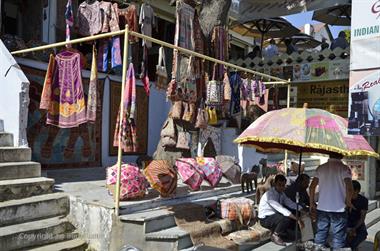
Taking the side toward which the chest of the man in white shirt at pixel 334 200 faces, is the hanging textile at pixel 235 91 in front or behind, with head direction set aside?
in front

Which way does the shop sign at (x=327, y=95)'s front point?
toward the camera

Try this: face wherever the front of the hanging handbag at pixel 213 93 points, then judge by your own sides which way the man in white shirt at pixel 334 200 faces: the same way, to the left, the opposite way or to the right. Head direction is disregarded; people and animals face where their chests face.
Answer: the opposite way

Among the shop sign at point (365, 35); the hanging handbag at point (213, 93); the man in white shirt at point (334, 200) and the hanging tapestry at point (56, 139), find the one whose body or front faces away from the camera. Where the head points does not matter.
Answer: the man in white shirt

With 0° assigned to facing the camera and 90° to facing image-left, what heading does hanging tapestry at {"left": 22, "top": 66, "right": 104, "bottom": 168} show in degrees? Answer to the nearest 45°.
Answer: approximately 0°

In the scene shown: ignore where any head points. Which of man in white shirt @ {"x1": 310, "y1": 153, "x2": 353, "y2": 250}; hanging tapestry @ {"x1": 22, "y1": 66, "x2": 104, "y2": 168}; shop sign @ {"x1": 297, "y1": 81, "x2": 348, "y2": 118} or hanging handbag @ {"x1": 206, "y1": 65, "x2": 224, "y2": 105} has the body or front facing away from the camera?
the man in white shirt

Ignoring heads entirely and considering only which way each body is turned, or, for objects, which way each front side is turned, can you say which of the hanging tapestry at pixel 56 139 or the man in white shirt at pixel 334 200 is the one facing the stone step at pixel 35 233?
the hanging tapestry

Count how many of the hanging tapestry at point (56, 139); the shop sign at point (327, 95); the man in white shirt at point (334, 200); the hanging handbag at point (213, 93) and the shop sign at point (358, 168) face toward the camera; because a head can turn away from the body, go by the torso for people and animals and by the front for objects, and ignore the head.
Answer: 4

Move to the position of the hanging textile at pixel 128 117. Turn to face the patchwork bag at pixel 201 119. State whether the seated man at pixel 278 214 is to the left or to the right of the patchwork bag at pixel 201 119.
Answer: right

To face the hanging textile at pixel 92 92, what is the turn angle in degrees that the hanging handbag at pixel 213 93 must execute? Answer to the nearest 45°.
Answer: approximately 45° to its right

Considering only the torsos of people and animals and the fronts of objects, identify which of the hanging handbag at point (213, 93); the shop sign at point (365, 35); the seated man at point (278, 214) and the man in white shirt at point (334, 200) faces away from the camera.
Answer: the man in white shirt

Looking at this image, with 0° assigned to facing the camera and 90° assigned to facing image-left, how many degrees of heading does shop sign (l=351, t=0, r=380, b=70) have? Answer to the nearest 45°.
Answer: approximately 45°

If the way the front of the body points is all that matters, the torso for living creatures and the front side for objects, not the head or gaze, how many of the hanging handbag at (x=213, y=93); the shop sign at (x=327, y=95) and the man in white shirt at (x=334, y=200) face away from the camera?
1
